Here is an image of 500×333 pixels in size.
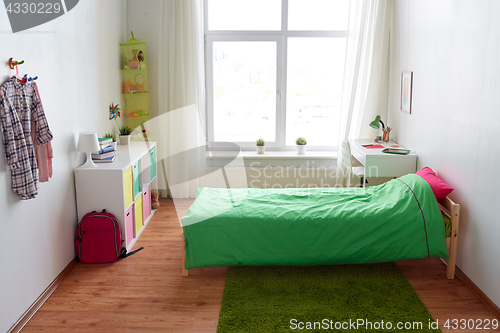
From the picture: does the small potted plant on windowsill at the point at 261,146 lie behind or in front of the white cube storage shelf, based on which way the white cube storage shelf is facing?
in front

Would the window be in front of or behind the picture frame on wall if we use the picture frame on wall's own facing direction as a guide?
in front

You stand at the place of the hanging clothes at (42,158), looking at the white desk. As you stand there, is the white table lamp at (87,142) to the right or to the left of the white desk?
left

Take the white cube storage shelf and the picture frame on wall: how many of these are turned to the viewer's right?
1

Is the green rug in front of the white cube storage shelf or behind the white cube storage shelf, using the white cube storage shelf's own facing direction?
in front

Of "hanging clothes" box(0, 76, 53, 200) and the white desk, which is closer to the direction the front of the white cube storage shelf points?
the white desk

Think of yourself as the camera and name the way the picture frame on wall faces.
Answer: facing to the left of the viewer

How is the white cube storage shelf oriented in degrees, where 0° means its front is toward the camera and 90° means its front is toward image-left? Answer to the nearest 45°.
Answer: approximately 270°

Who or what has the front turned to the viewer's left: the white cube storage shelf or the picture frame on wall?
the picture frame on wall

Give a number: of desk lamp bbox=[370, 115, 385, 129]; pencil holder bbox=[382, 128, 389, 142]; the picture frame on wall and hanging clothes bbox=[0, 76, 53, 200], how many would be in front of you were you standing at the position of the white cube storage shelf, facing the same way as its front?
3
